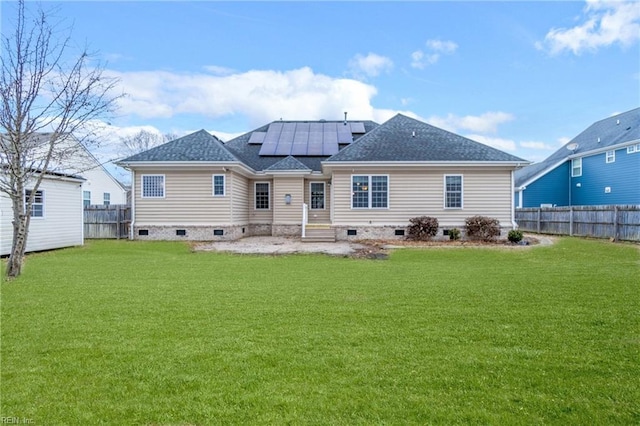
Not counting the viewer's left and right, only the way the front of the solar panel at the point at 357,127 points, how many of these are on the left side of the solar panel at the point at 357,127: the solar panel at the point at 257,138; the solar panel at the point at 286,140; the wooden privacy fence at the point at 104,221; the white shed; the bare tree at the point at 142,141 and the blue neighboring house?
1

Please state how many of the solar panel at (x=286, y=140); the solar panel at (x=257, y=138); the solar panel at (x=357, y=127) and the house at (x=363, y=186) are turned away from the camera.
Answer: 1

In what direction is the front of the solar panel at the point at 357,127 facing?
toward the camera

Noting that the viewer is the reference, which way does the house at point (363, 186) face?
facing away from the viewer

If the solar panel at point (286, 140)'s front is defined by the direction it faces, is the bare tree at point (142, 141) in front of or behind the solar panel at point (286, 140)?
behind

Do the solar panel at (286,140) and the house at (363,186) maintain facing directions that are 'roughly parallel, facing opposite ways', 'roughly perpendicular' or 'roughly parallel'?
roughly parallel, facing opposite ways

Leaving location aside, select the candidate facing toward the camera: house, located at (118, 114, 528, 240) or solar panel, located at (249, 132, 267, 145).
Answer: the solar panel

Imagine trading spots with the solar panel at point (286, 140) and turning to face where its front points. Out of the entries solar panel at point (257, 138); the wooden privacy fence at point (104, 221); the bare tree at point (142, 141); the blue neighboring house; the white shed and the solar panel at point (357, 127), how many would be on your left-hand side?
2

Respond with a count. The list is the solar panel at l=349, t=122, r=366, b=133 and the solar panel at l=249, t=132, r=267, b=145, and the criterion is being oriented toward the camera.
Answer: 2

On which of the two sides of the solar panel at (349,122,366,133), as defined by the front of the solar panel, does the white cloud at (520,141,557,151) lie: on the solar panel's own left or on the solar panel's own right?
on the solar panel's own left

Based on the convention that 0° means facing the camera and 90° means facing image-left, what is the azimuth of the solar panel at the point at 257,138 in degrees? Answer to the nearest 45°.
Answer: approximately 0°

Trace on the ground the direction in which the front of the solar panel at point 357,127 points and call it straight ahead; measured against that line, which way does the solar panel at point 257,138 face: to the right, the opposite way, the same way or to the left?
the same way

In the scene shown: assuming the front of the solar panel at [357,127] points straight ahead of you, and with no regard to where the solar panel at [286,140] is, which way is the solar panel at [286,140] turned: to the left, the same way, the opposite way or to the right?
the same way

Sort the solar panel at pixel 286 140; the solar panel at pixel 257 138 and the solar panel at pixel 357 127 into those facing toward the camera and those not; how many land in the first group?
3

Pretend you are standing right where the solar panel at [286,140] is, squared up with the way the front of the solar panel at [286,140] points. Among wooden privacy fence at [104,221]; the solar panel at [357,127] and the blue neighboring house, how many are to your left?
2

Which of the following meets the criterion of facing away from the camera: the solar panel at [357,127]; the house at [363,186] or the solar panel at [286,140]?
the house

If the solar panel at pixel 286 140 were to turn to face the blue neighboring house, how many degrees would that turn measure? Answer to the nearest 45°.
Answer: approximately 90° to its left

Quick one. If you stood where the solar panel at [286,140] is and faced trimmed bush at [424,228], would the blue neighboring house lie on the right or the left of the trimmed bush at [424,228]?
left

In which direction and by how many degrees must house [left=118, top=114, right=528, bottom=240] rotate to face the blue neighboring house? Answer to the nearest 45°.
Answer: approximately 45° to its right
